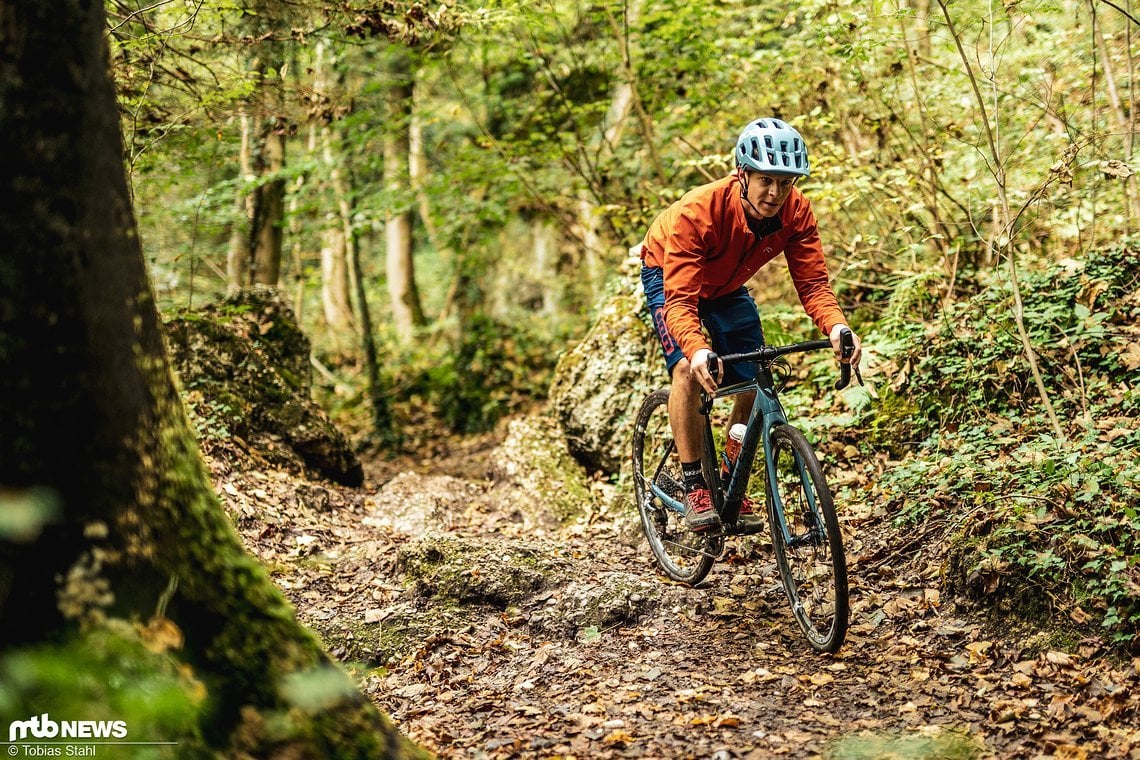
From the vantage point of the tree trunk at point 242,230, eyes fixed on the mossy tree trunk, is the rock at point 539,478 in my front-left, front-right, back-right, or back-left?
front-left

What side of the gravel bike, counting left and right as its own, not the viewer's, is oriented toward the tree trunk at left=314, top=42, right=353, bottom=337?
back

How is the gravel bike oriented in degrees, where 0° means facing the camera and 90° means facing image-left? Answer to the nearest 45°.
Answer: approximately 315°

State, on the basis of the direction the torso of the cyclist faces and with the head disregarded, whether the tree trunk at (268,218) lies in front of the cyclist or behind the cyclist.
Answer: behind

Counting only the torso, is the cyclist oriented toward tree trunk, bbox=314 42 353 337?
no

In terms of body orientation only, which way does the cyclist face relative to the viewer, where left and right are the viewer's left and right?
facing the viewer and to the right of the viewer

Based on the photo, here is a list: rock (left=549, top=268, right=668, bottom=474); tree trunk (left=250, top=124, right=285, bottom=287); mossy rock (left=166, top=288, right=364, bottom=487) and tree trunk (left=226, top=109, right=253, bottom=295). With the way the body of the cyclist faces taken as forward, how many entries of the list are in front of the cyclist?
0

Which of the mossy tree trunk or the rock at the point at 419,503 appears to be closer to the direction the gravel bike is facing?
the mossy tree trunk
